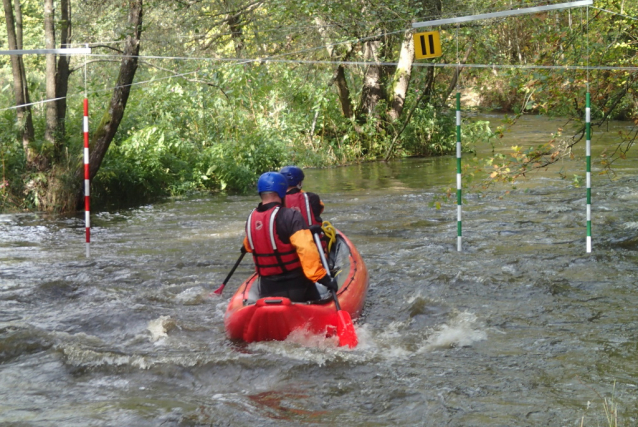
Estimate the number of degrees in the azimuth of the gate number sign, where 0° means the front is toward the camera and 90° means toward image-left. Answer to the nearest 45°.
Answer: approximately 0°

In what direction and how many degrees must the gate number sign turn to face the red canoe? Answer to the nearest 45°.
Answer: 0° — it already faces it

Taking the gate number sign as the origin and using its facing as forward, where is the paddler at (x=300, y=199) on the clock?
The paddler is roughly at 1 o'clock from the gate number sign.

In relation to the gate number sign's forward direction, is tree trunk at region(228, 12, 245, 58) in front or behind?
behind

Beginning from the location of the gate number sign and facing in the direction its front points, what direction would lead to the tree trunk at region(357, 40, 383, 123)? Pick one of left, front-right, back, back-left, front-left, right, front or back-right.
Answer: back

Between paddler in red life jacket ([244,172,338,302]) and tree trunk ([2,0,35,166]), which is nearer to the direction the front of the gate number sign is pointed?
the paddler in red life jacket

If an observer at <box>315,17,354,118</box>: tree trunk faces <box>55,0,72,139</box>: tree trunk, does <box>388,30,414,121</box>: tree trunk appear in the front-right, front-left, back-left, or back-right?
back-left

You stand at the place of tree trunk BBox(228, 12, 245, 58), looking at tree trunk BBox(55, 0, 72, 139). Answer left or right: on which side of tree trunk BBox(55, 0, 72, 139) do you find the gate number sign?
left

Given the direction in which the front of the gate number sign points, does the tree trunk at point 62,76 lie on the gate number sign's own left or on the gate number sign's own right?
on the gate number sign's own right

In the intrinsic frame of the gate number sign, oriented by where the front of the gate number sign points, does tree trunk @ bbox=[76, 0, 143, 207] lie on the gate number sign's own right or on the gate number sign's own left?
on the gate number sign's own right

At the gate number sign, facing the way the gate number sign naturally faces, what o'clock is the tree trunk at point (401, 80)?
The tree trunk is roughly at 6 o'clock from the gate number sign.

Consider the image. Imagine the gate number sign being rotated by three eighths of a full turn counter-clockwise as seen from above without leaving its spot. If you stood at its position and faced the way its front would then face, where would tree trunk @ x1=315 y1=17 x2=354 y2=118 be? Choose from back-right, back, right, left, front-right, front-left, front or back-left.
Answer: front-left

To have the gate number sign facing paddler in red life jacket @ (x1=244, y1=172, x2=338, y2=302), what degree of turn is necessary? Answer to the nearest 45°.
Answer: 0° — it already faces them
